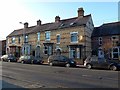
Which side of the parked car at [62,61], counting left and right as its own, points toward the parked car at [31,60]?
back

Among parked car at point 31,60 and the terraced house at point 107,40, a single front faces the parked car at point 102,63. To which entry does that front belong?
the terraced house

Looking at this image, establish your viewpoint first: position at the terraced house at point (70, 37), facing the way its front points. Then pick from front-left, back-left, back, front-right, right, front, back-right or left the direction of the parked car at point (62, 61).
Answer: front-left

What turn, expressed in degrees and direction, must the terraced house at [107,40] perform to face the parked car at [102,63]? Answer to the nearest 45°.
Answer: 0° — it already faces it

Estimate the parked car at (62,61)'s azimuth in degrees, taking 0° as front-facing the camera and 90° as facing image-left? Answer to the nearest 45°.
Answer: approximately 315°

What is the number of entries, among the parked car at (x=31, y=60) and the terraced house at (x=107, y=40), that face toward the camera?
1

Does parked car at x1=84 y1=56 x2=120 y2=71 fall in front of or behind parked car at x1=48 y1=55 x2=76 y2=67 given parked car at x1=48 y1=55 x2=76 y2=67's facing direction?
in front
